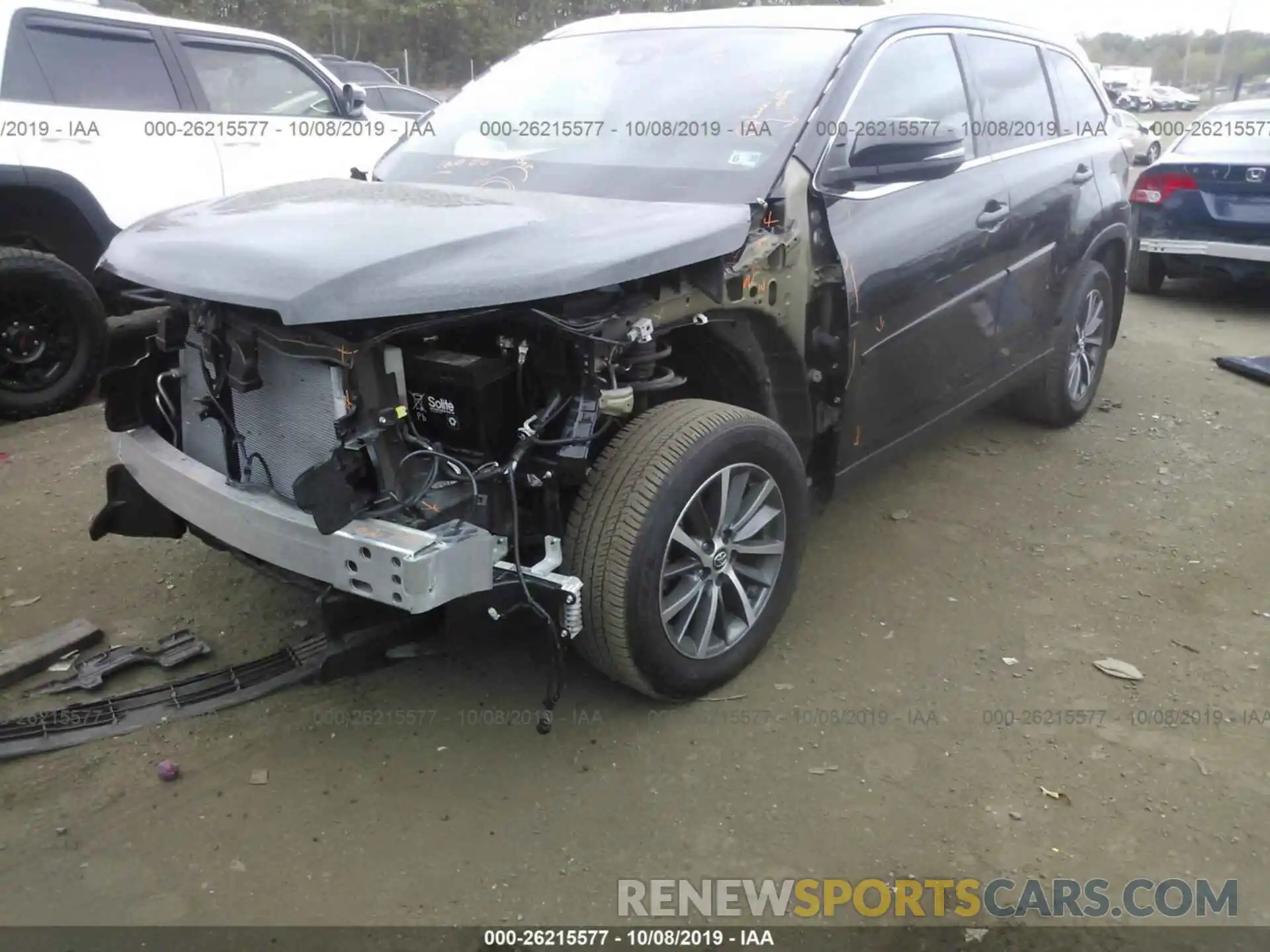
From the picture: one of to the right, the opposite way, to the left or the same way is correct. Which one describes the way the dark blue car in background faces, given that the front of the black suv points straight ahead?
the opposite way

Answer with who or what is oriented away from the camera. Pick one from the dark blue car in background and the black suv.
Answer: the dark blue car in background

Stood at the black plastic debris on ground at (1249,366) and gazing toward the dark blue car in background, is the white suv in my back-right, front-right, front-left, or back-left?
back-left

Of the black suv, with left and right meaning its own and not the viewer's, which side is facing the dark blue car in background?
back

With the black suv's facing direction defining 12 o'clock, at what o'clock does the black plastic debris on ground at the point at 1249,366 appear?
The black plastic debris on ground is roughly at 6 o'clock from the black suv.

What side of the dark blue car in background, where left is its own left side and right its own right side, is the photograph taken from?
back

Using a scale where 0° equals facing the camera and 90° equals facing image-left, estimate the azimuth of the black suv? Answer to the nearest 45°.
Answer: approximately 45°

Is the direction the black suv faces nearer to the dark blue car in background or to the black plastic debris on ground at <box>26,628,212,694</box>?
the black plastic debris on ground

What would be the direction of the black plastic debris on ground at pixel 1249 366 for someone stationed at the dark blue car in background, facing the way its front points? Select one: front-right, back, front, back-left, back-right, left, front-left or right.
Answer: back

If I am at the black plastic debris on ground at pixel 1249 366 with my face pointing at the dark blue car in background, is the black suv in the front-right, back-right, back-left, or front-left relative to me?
back-left

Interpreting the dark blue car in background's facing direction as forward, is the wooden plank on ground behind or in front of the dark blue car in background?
behind

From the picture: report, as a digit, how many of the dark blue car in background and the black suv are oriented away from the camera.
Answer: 1
